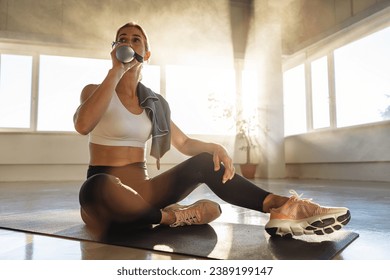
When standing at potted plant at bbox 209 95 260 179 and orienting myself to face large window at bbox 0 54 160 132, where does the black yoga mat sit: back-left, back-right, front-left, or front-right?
front-left

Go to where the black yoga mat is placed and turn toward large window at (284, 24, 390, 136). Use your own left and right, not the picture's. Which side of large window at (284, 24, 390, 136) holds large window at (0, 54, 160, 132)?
left

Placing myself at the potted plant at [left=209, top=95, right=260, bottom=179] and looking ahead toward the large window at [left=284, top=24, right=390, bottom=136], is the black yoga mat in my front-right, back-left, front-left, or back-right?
front-right

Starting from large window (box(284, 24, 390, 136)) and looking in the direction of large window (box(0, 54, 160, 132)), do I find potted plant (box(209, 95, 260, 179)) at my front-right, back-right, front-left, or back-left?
front-right

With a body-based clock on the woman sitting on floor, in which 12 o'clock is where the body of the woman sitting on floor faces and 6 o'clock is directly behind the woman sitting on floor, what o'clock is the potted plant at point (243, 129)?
The potted plant is roughly at 8 o'clock from the woman sitting on floor.

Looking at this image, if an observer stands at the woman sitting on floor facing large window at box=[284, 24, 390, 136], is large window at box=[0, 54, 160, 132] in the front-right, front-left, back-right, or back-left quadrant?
front-left

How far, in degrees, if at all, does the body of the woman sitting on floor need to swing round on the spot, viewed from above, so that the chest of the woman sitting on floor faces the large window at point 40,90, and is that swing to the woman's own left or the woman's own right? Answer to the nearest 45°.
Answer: approximately 180°

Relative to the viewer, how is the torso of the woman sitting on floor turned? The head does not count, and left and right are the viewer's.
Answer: facing the viewer and to the right of the viewer

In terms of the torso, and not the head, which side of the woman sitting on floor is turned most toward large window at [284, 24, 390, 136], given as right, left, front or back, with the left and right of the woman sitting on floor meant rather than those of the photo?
left
